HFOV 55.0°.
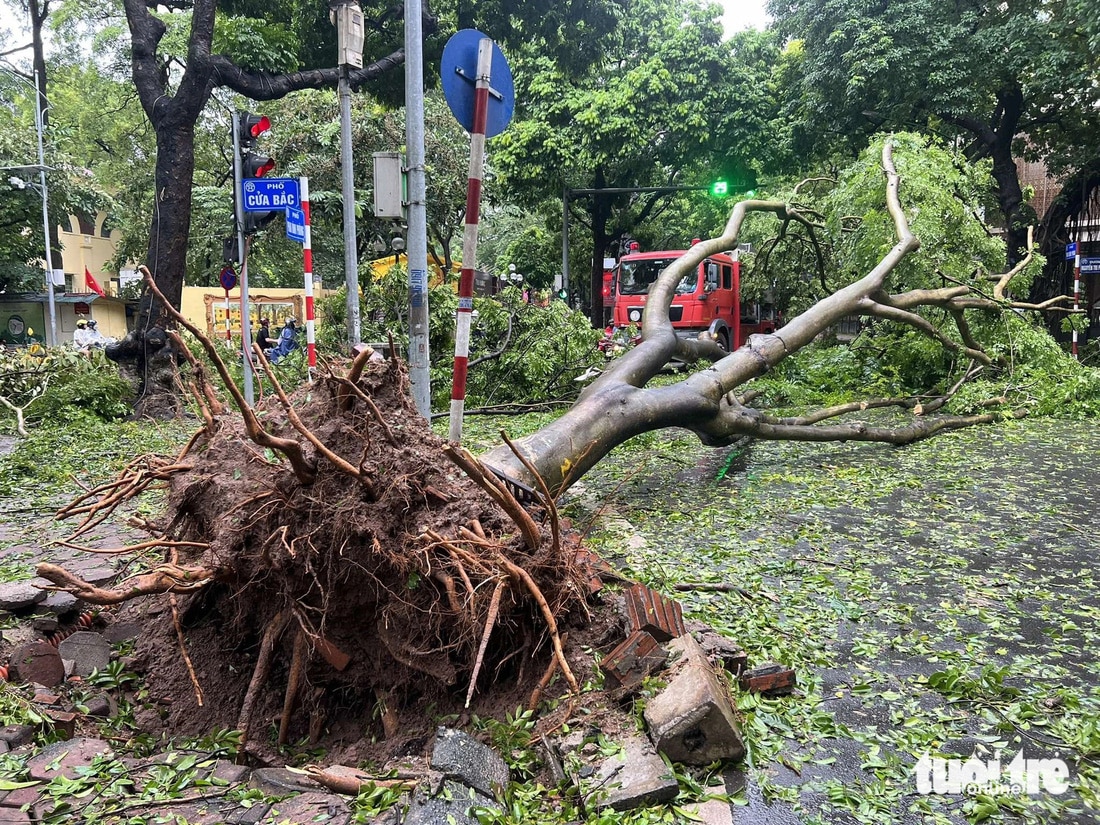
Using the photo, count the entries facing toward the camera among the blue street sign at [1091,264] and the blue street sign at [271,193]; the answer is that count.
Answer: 2

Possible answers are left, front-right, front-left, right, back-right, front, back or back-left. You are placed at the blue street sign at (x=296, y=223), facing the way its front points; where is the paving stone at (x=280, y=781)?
front-right

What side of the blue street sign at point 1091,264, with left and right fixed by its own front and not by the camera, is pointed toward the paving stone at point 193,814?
front

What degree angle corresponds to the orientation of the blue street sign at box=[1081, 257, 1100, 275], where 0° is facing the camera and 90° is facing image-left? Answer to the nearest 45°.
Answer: approximately 0°

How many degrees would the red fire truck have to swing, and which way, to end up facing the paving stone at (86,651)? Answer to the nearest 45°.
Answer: approximately 45° to its left

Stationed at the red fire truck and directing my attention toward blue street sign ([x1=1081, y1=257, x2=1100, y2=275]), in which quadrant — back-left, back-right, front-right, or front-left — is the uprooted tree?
back-right

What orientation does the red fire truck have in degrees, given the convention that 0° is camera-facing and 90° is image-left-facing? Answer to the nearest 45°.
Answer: approximately 45°

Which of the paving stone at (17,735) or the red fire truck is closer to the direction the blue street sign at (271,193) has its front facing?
the paving stone

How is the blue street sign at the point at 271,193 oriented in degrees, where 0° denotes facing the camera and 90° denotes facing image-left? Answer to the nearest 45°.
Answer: approximately 0°
